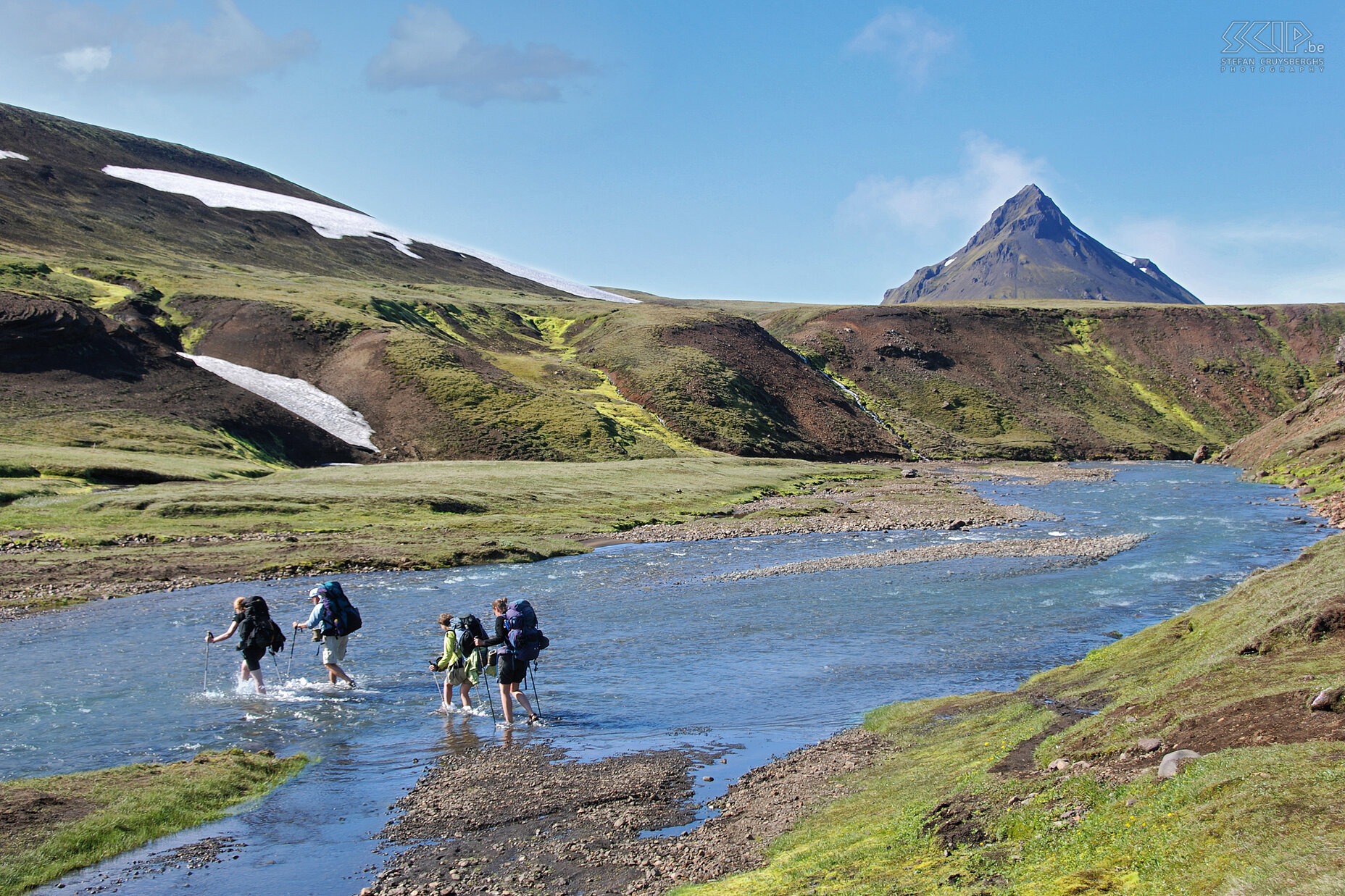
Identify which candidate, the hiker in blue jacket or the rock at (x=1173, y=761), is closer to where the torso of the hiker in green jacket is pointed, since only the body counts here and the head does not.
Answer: the hiker in blue jacket

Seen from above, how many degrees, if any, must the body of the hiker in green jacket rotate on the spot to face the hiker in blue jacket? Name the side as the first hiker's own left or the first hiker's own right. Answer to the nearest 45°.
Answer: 0° — they already face them

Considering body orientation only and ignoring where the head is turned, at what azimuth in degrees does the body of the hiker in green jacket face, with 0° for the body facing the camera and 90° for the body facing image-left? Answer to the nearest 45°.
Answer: approximately 135°

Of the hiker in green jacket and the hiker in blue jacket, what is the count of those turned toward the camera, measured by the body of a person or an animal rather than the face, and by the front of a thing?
0

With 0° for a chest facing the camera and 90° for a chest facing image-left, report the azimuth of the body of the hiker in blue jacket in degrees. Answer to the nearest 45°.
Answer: approximately 90°
